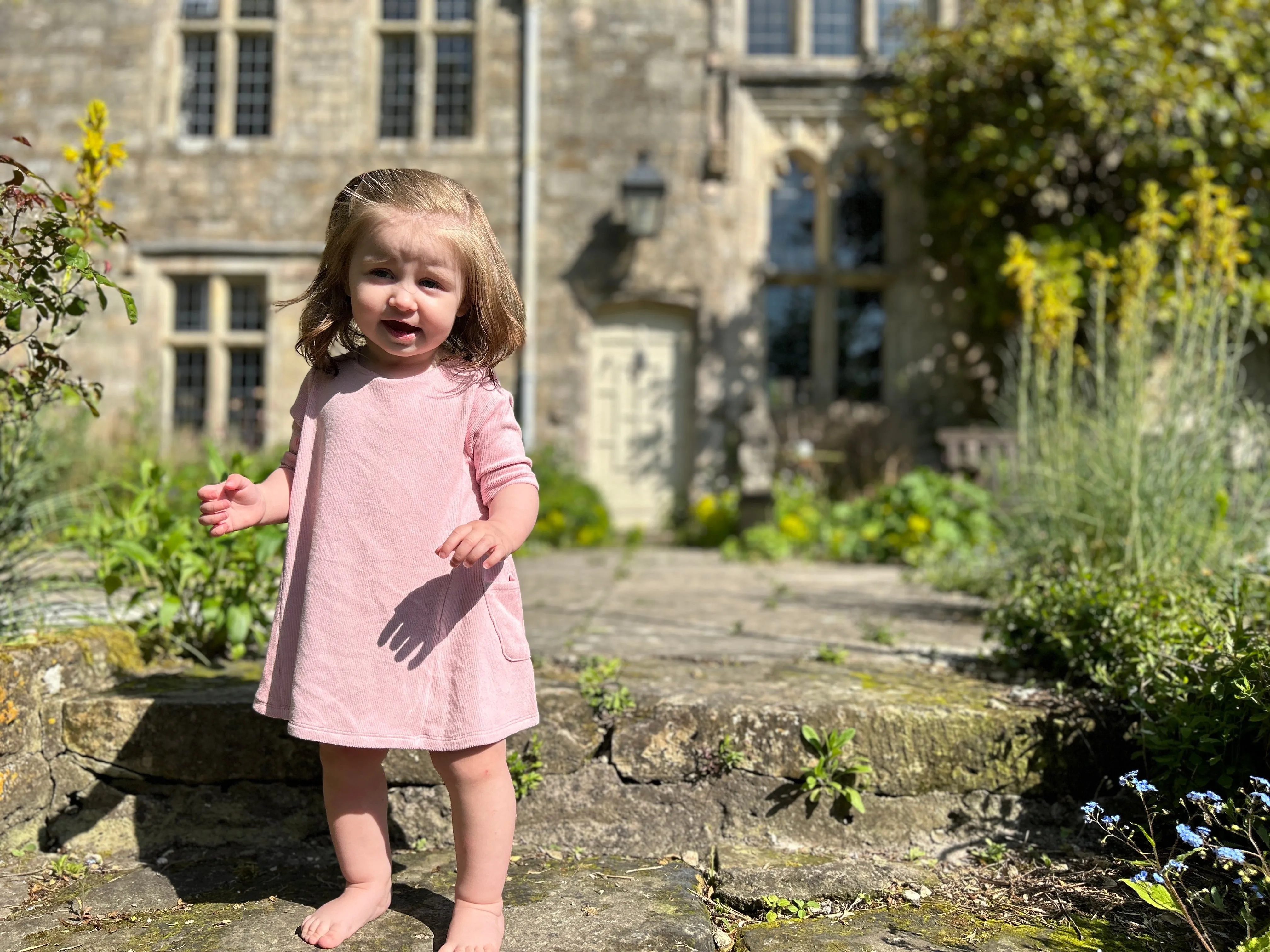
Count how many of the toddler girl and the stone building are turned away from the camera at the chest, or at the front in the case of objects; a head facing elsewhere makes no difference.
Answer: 0

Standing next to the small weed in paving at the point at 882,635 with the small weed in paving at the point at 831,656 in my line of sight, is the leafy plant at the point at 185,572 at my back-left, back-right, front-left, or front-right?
front-right

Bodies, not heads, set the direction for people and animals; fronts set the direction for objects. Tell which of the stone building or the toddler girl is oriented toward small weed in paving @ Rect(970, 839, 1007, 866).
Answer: the stone building

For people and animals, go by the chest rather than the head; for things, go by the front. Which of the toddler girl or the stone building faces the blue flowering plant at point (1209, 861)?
the stone building

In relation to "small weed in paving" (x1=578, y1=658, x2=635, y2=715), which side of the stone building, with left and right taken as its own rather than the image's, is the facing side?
front

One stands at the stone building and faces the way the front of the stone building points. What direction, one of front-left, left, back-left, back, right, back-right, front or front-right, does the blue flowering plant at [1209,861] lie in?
front

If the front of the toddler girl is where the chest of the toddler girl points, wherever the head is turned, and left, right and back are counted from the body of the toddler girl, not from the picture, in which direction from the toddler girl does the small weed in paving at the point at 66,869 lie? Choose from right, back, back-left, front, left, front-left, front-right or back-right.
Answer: right

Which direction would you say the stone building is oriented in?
toward the camera

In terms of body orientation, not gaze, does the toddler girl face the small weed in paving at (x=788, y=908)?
no

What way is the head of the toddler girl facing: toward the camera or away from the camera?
toward the camera

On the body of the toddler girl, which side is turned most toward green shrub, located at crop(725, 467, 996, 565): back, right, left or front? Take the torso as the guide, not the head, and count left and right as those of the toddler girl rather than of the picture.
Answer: back

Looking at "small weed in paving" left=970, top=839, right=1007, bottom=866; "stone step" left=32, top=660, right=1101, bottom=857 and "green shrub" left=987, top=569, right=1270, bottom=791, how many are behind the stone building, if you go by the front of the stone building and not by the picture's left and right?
0

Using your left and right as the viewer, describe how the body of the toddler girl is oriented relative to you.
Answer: facing the viewer and to the left of the viewer

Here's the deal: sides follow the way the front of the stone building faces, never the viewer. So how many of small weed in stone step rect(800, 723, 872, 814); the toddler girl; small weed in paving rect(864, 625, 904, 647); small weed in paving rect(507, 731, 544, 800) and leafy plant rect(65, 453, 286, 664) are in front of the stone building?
5

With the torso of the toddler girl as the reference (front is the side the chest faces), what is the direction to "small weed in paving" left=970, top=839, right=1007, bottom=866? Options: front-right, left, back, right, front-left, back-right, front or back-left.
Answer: back-left

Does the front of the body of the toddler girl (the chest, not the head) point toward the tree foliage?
no

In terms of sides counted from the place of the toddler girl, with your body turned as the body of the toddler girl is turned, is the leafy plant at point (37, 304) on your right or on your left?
on your right

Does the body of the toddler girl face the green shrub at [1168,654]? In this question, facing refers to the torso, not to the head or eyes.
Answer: no

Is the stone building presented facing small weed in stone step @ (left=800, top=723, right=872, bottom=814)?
yes
